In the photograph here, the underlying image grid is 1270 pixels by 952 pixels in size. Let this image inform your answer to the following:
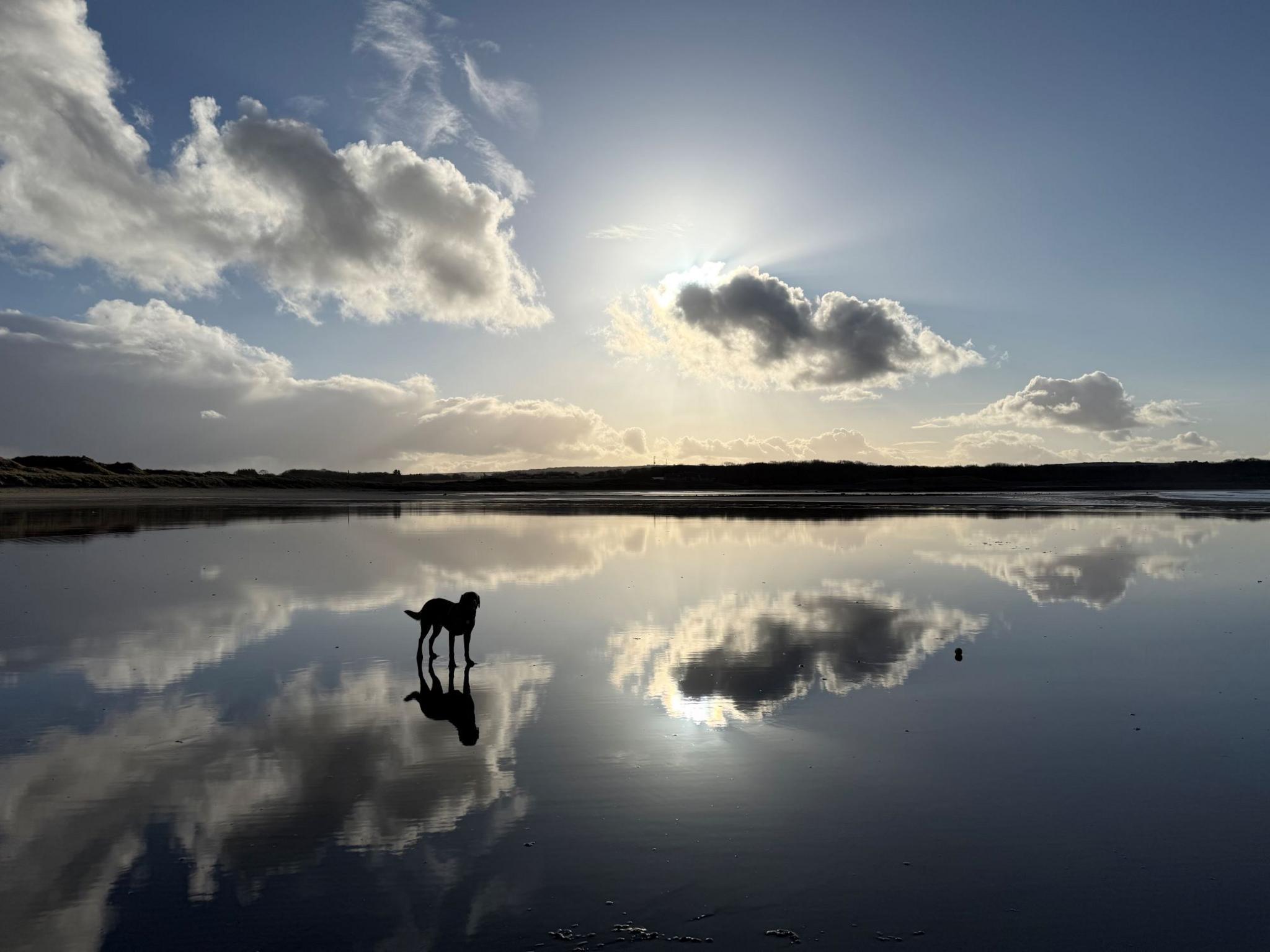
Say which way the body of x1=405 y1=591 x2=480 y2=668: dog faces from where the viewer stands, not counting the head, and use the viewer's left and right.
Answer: facing the viewer and to the right of the viewer
